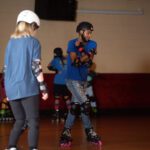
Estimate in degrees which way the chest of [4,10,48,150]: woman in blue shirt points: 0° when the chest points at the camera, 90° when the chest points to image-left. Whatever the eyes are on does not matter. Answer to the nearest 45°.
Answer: approximately 225°

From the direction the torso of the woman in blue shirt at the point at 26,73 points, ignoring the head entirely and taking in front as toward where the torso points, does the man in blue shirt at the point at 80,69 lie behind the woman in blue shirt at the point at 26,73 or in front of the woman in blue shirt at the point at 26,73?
in front

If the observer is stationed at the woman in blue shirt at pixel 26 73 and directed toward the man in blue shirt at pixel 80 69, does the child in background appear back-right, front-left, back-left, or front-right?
front-left

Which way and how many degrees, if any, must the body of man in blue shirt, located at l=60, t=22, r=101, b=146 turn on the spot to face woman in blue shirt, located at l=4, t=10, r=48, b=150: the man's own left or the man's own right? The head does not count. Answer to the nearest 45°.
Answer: approximately 90° to the man's own right

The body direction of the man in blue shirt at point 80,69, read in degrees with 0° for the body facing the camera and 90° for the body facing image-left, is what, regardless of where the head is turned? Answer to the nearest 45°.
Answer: approximately 315°

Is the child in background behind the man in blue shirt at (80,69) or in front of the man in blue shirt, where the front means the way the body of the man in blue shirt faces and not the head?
behind

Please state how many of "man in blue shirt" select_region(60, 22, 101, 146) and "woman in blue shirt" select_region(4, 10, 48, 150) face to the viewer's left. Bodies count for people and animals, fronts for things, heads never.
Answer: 0
